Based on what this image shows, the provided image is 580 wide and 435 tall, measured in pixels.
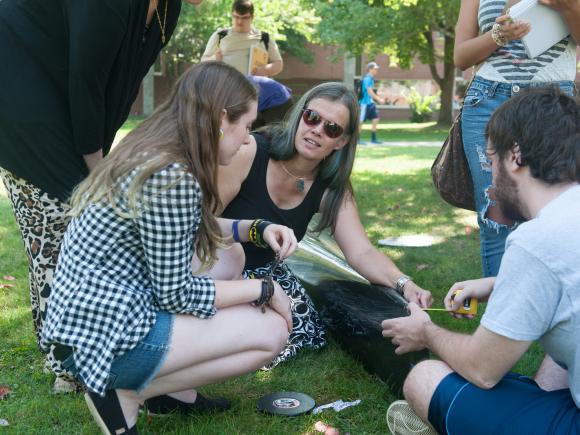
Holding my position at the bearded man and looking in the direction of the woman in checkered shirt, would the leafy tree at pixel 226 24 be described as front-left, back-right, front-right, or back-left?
front-right

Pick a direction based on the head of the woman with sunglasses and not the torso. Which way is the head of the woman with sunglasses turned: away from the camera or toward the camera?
toward the camera

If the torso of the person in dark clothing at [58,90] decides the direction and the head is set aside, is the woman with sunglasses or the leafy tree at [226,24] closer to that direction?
the woman with sunglasses

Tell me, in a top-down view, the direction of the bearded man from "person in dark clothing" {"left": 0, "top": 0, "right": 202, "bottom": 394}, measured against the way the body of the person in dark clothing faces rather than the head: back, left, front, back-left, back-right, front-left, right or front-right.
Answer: front-right

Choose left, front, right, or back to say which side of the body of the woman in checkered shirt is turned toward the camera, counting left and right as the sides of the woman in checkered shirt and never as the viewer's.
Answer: right

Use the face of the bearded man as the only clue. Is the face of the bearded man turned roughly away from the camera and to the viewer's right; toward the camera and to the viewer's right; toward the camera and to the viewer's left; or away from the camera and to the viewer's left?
away from the camera and to the viewer's left

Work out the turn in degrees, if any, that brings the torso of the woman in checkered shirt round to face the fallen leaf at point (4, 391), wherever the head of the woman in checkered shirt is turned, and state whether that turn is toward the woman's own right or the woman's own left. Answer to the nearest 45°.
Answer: approximately 135° to the woman's own left

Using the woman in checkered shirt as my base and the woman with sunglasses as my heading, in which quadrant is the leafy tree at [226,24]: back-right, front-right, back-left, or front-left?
front-left

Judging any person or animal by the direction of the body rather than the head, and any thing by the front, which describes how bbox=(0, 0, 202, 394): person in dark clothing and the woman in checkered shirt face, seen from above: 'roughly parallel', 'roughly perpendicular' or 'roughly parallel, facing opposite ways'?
roughly parallel

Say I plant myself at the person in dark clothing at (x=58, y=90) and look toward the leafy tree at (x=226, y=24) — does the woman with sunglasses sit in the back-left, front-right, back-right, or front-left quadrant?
front-right

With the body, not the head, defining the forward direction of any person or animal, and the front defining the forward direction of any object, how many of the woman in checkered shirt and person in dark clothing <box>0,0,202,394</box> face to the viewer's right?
2

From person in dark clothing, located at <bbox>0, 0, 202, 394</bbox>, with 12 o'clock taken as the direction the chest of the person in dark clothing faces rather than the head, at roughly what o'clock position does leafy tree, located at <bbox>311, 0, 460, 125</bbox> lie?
The leafy tree is roughly at 10 o'clock from the person in dark clothing.

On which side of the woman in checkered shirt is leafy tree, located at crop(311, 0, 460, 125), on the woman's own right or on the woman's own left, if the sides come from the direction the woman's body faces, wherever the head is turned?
on the woman's own left

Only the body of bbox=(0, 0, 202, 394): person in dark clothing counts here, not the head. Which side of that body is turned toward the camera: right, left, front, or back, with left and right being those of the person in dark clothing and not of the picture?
right
